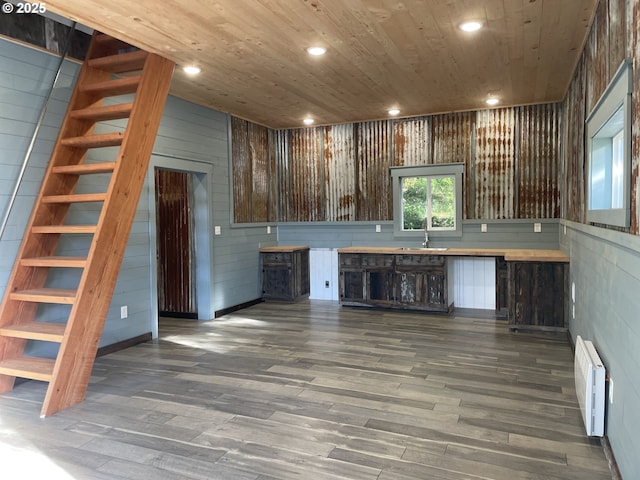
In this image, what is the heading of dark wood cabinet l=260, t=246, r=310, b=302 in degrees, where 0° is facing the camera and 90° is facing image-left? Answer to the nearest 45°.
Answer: approximately 45°

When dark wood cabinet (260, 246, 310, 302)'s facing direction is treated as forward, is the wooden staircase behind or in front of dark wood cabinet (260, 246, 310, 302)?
in front

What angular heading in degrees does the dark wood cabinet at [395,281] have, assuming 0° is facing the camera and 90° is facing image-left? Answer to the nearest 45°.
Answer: approximately 0°

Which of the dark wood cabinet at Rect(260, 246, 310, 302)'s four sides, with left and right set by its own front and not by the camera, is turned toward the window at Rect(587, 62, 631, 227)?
left

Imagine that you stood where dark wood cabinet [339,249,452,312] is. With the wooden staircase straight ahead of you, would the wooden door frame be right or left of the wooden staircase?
right

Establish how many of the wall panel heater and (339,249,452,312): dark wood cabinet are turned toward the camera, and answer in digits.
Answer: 1

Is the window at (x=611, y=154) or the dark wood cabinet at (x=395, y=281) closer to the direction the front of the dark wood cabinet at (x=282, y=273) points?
the window

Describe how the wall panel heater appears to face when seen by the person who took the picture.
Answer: facing to the left of the viewer

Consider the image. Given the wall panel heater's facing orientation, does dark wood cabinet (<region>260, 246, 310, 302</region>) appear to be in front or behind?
in front

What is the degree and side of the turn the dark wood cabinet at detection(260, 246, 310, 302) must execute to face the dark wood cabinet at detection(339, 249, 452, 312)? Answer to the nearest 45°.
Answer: approximately 90° to its left

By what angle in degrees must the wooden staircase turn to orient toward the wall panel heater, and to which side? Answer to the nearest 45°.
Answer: approximately 90° to its left
